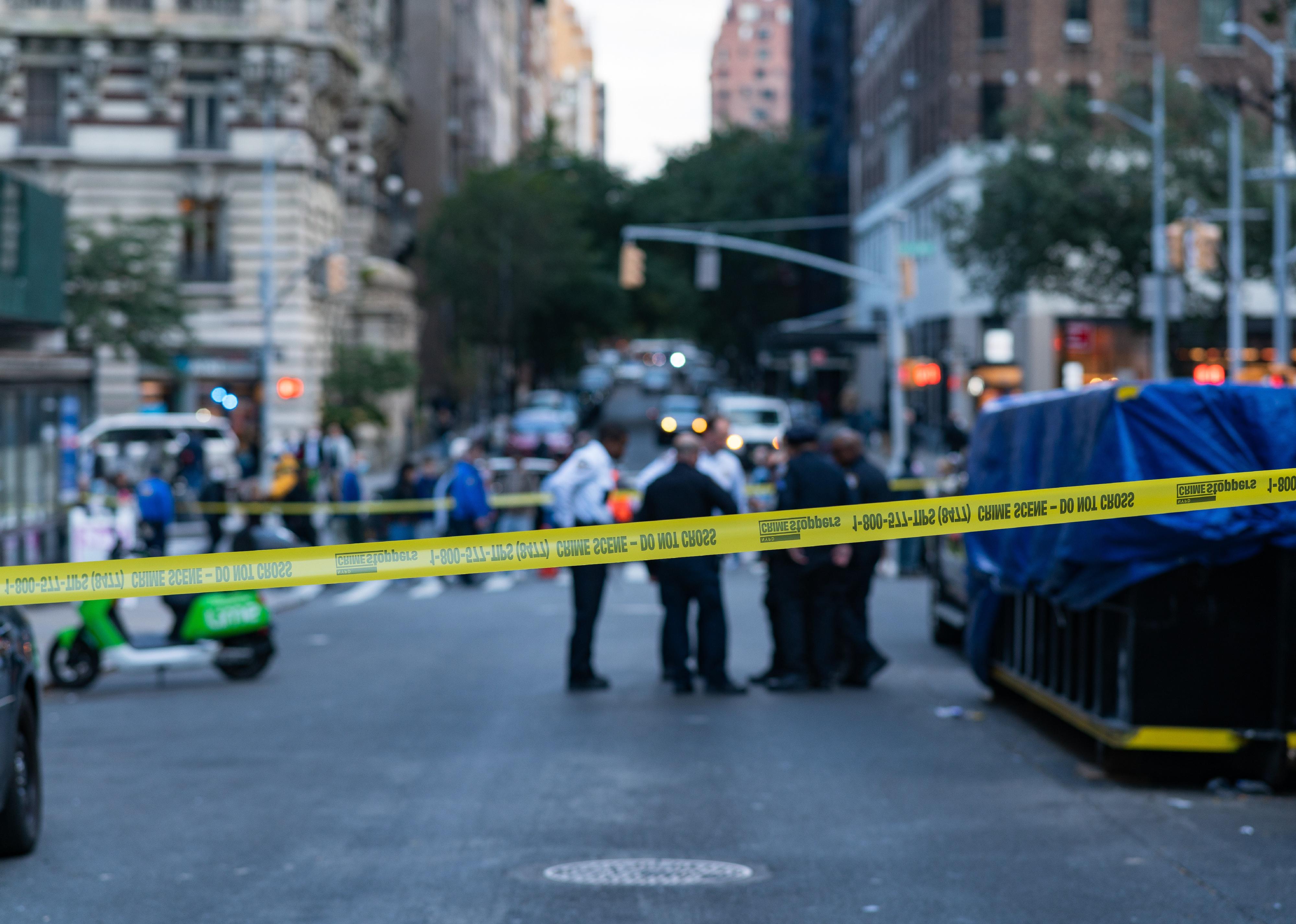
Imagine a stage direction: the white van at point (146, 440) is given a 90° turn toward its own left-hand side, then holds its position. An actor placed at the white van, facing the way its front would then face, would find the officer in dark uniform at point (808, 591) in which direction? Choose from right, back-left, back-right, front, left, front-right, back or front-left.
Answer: front

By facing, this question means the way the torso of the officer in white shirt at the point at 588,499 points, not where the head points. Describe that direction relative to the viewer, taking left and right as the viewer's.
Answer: facing to the right of the viewer

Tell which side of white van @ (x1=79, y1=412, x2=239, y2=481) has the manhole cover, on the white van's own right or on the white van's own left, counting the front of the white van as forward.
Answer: on the white van's own left

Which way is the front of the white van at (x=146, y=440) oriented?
to the viewer's left

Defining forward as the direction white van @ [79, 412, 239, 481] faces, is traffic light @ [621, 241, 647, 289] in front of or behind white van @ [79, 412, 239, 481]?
behind

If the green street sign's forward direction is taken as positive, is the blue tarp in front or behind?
in front

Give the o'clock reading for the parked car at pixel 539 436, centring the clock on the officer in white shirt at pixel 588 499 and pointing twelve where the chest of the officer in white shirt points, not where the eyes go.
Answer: The parked car is roughly at 9 o'clock from the officer in white shirt.

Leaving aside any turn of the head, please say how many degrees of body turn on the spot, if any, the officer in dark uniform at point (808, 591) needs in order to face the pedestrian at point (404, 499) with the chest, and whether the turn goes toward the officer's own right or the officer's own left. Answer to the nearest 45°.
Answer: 0° — they already face them

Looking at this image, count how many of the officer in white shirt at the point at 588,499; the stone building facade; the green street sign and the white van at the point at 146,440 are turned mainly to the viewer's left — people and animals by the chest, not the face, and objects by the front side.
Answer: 1

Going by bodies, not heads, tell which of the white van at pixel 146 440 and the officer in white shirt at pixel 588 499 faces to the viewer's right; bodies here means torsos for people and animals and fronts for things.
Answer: the officer in white shirt

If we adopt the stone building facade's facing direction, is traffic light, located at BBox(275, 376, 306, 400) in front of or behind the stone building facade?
in front

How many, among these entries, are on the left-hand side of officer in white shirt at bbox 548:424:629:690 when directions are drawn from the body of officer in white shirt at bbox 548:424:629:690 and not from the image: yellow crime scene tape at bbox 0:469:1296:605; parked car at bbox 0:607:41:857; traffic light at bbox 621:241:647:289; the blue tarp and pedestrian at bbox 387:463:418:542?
2
